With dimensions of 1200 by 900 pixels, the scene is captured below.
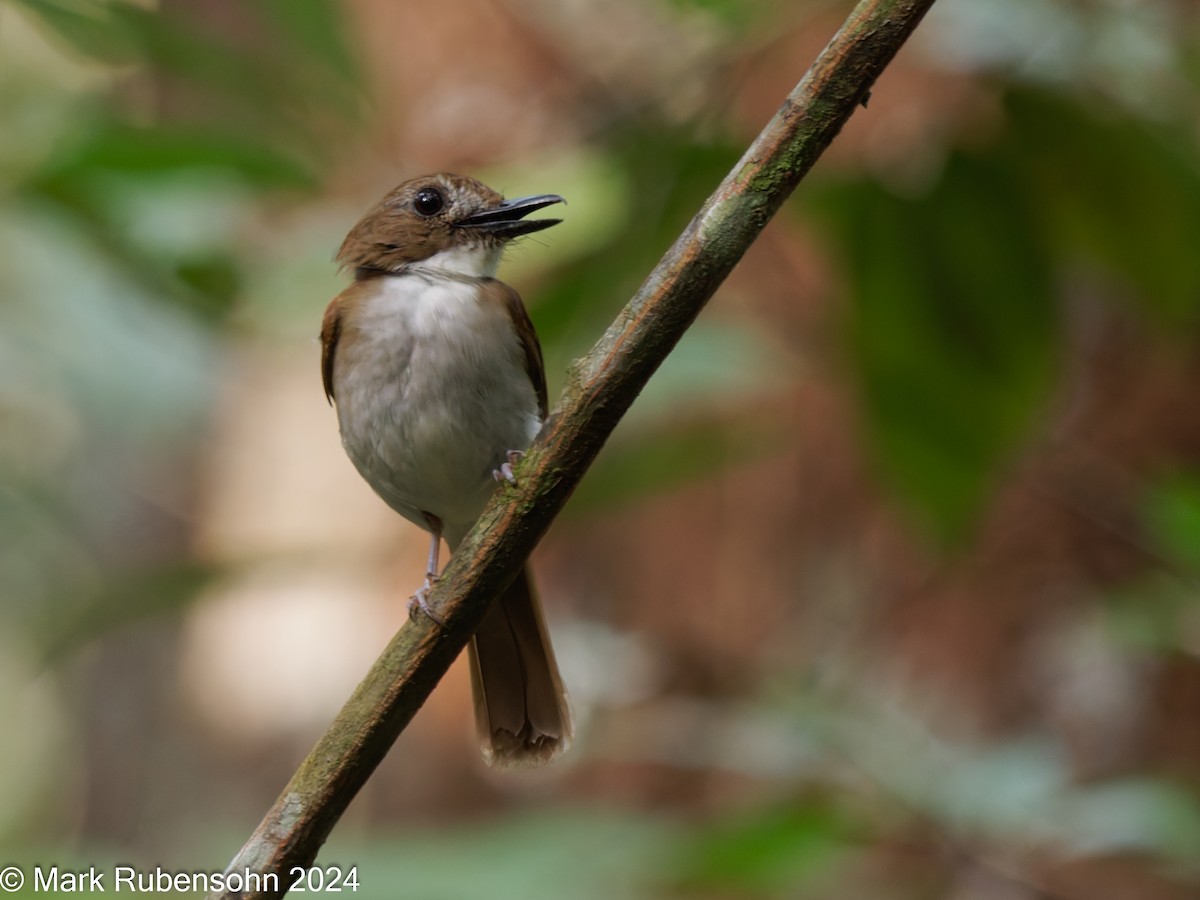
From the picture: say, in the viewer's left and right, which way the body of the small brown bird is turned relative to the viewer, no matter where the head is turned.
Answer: facing the viewer

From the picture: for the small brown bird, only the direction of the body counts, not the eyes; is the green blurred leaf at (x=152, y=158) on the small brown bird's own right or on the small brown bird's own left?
on the small brown bird's own right

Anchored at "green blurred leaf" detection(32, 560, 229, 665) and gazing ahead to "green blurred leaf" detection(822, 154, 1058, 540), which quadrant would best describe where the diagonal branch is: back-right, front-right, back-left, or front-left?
front-right

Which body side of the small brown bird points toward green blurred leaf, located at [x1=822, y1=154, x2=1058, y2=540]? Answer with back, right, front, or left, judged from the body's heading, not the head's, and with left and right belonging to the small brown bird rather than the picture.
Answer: back

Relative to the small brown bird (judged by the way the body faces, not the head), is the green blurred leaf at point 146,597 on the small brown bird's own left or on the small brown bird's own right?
on the small brown bird's own right

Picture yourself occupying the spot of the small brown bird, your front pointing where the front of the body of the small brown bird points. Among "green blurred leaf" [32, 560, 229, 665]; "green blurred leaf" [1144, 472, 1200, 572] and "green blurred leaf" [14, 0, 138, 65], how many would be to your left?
1
